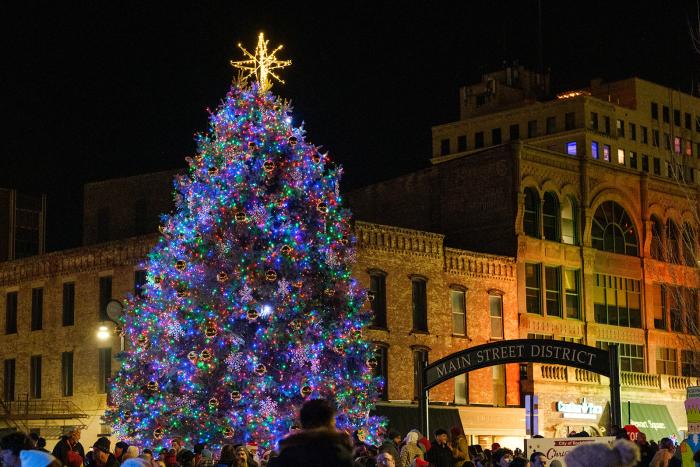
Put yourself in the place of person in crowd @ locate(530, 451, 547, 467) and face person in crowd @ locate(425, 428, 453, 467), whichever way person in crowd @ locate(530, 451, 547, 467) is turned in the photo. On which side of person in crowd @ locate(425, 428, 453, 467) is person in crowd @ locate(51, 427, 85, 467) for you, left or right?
left

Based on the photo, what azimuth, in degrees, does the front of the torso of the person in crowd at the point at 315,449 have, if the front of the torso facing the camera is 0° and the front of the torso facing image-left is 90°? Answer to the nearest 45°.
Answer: approximately 180°

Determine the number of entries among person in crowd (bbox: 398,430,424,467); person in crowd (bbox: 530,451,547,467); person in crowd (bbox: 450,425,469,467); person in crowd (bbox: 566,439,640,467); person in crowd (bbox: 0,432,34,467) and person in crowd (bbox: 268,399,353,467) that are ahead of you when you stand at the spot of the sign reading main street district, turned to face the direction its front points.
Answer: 6

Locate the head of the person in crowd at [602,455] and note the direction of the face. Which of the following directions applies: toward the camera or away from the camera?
away from the camera

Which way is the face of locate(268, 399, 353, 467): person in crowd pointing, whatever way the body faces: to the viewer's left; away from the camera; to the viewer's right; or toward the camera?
away from the camera

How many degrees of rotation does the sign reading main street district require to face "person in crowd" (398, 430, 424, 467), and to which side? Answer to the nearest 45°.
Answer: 0° — it already faces them

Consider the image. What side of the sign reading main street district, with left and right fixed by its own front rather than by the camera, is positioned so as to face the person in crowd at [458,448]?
front

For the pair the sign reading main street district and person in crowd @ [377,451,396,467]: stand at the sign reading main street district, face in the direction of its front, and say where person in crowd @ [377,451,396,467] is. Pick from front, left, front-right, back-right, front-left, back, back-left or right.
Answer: front

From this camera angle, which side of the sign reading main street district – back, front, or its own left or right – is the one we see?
front

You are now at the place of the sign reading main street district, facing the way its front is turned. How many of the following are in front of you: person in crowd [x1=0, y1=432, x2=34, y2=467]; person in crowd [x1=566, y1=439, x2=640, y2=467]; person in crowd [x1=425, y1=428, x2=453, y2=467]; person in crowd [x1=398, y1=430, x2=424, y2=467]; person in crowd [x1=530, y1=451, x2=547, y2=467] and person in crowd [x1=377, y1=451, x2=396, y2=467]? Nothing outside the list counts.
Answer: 6

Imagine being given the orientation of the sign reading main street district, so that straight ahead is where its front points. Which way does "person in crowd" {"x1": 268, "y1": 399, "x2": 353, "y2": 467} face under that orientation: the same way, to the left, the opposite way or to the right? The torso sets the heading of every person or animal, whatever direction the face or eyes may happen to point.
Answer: the opposite way

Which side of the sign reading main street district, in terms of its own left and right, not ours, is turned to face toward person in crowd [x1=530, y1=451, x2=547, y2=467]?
front

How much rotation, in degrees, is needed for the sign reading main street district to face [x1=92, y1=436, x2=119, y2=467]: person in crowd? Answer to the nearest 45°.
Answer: approximately 45° to its right

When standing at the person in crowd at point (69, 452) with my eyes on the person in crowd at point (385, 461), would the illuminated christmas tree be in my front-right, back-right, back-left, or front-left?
back-left

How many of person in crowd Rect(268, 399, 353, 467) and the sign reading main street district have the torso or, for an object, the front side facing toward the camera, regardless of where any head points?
1

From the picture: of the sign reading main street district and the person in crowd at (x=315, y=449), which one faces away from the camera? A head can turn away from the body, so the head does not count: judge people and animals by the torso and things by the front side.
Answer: the person in crowd
